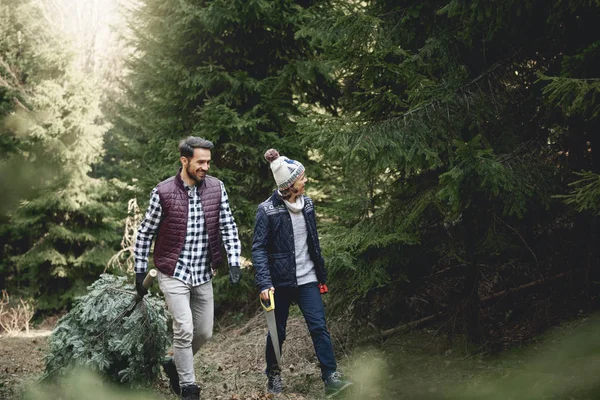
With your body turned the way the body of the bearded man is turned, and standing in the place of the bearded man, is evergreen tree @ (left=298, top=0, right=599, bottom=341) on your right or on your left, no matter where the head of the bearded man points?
on your left

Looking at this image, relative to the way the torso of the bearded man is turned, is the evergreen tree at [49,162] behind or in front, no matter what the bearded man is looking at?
behind

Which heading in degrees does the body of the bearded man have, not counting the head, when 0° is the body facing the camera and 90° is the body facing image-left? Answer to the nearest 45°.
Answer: approximately 315°

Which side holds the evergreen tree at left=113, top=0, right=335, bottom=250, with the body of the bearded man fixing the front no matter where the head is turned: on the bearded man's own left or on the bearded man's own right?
on the bearded man's own left
